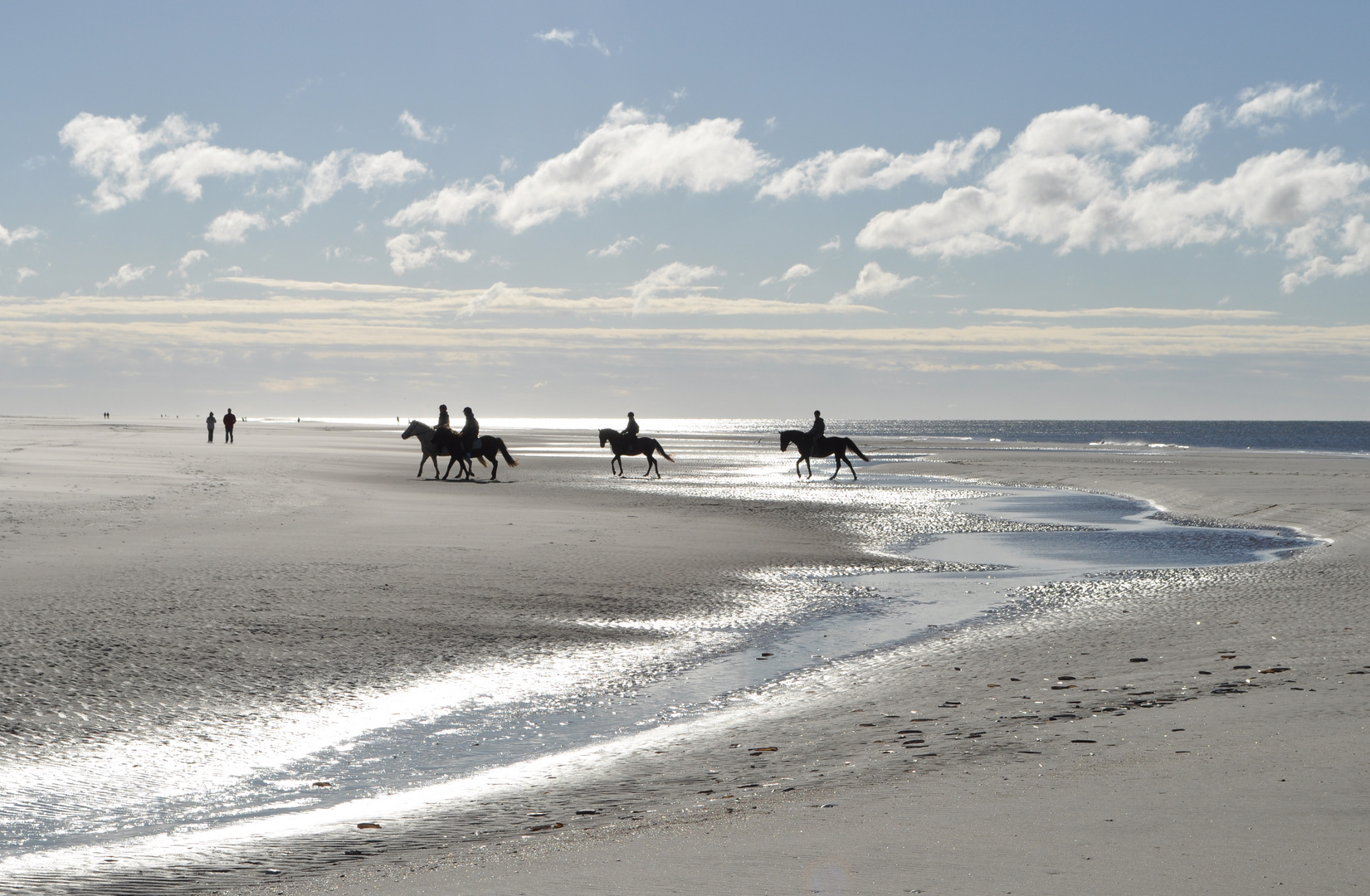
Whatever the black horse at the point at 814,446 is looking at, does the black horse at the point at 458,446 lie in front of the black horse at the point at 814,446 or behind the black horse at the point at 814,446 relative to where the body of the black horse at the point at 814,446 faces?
in front

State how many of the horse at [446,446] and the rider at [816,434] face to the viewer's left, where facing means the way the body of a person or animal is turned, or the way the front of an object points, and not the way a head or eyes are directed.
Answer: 2

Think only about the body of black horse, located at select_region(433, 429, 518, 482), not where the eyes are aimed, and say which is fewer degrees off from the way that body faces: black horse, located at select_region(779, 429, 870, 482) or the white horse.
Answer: the white horse

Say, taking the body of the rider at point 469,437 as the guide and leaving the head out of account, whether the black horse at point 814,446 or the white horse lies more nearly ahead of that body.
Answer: the white horse

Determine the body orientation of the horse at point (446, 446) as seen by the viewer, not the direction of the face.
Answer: to the viewer's left

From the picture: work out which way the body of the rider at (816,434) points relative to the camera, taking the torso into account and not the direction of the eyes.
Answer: to the viewer's left

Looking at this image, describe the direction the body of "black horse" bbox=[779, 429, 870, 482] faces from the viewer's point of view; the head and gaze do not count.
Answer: to the viewer's left

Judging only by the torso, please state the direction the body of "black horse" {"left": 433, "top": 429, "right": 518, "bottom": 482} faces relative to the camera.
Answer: to the viewer's left

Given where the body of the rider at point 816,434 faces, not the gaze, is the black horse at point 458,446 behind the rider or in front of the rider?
in front

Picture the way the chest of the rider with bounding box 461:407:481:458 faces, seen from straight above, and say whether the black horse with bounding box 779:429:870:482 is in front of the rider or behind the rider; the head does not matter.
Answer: behind

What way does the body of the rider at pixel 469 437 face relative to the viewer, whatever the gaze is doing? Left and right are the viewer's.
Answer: facing to the left of the viewer

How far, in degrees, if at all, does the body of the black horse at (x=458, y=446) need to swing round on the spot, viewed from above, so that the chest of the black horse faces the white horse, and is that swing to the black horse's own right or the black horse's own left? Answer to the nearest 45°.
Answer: approximately 45° to the black horse's own right
